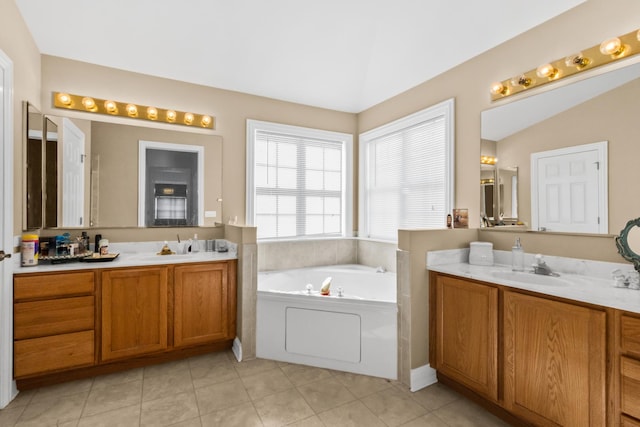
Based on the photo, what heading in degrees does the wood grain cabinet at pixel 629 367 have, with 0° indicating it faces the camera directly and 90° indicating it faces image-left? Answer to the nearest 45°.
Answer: approximately 45°

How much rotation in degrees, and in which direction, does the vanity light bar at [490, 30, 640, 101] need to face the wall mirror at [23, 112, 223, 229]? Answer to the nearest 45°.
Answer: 0° — it already faces it

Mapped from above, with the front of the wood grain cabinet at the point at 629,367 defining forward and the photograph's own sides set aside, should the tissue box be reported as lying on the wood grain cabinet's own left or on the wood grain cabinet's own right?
on the wood grain cabinet's own right

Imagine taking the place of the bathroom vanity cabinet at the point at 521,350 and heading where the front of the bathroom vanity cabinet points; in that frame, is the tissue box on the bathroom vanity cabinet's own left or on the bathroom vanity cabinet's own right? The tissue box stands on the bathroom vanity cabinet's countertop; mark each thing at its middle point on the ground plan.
on the bathroom vanity cabinet's own right
